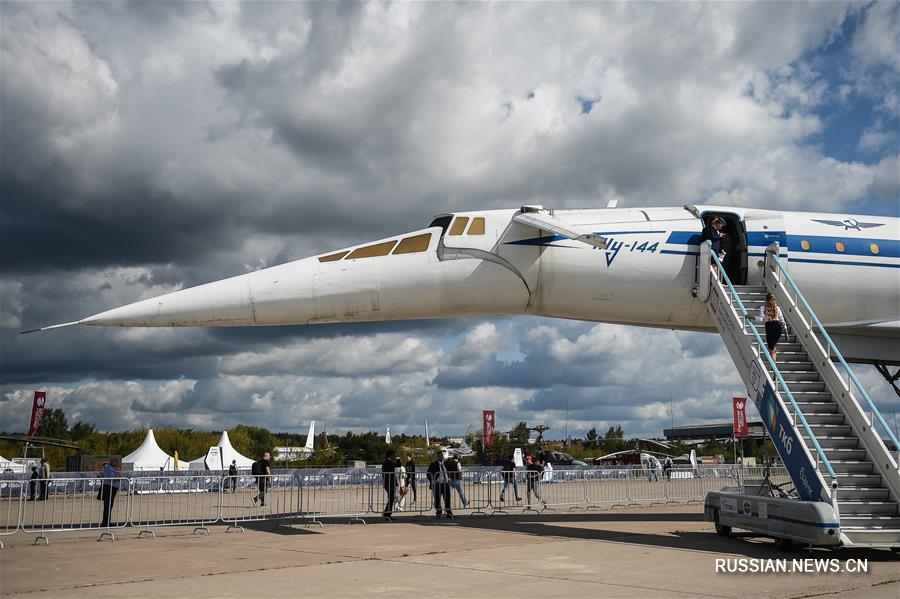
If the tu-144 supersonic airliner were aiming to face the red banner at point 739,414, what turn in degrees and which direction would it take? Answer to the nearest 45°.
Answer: approximately 135° to its right

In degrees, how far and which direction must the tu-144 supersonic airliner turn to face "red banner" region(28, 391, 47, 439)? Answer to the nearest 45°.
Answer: approximately 45° to its right

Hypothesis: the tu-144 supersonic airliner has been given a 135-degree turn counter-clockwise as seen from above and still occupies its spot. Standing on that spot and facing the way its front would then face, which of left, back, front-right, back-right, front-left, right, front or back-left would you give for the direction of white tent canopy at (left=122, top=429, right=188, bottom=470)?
back

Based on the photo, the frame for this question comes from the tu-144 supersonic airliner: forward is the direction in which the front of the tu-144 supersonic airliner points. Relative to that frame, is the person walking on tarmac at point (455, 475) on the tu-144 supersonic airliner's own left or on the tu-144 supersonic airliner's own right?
on the tu-144 supersonic airliner's own right

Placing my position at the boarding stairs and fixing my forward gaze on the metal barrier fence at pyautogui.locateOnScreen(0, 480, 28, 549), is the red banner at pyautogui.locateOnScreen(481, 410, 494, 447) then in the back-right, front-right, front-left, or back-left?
front-right

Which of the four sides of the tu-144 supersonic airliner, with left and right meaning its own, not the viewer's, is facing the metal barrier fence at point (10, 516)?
front

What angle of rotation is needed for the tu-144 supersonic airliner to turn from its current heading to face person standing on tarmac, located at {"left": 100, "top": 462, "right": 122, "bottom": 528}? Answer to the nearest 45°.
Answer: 0° — it already faces them

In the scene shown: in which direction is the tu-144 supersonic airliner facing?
to the viewer's left

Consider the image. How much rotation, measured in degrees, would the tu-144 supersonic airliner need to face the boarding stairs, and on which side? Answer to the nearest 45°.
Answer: approximately 135° to its left

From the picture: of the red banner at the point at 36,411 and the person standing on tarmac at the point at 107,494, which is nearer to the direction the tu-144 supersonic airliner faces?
the person standing on tarmac

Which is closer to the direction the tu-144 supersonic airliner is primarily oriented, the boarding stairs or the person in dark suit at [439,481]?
the person in dark suit

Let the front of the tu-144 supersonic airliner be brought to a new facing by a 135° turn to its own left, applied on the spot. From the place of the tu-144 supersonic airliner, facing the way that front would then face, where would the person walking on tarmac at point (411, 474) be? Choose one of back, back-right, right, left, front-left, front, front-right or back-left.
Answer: back

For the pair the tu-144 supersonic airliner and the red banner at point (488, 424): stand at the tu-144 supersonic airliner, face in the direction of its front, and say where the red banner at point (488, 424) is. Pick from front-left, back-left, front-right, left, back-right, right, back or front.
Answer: right
